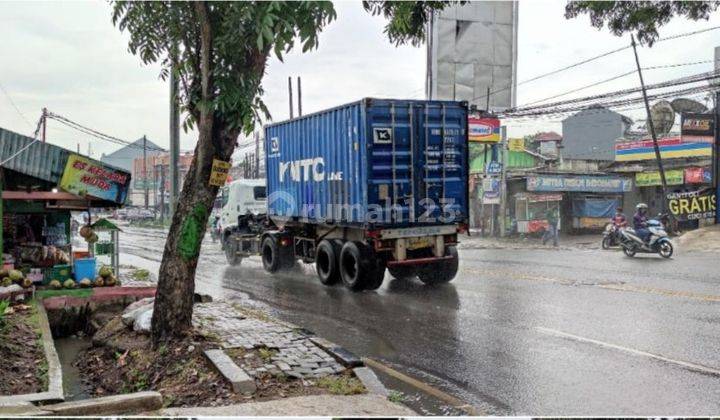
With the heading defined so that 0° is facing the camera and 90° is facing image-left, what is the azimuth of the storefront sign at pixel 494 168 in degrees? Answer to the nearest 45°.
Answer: approximately 0°

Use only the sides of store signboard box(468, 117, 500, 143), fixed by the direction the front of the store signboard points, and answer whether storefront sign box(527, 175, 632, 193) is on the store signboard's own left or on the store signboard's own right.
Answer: on the store signboard's own left

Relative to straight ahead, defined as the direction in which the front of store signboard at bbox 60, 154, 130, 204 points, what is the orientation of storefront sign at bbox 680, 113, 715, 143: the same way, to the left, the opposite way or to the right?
to the right

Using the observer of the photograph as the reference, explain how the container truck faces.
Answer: facing away from the viewer and to the left of the viewer

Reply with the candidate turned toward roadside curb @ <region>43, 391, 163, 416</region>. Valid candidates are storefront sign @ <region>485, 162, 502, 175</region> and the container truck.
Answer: the storefront sign

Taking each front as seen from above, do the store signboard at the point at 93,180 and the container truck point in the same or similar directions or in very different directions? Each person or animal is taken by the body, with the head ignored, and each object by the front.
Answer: very different directions

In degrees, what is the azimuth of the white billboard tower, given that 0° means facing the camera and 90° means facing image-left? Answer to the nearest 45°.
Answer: approximately 0°

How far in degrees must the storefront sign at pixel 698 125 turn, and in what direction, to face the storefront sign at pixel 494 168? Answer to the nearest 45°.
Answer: approximately 90° to its right
